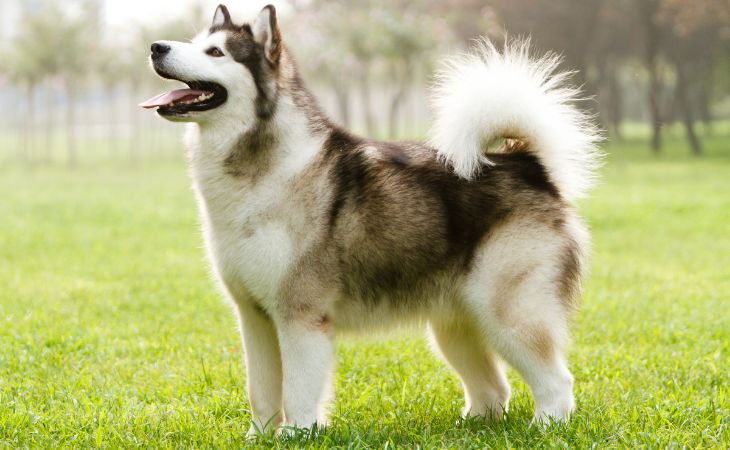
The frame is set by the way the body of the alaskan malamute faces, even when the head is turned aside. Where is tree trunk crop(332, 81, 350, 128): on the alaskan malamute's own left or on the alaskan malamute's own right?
on the alaskan malamute's own right

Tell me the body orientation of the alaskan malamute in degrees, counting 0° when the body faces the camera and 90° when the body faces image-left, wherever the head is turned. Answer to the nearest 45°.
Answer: approximately 90°

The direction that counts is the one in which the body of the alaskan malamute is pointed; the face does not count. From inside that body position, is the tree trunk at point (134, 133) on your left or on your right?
on your right
